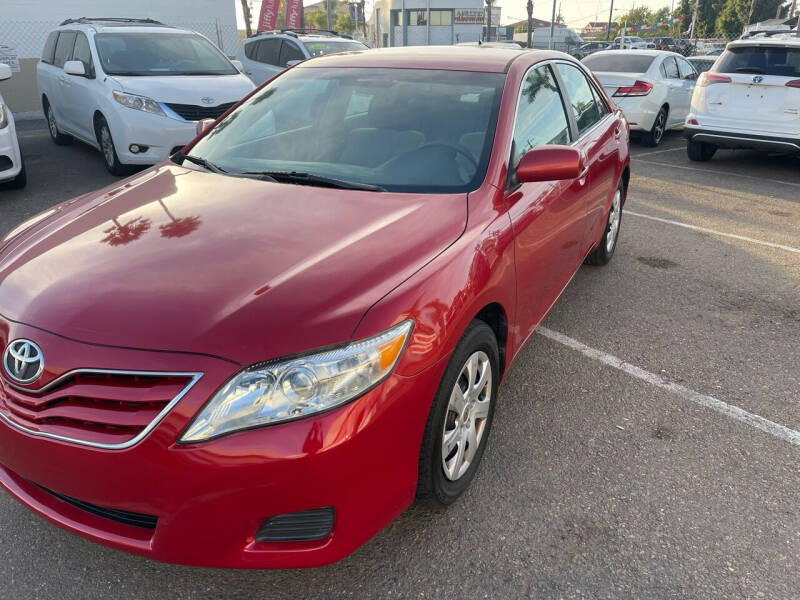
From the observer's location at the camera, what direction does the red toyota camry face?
facing the viewer and to the left of the viewer

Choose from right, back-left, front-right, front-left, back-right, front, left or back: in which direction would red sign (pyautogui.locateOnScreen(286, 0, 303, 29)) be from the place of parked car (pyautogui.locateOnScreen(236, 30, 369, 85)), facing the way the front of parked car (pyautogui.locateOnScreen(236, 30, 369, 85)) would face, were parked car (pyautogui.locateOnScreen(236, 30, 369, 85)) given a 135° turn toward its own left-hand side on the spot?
front

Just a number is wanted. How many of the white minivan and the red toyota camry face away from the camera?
0

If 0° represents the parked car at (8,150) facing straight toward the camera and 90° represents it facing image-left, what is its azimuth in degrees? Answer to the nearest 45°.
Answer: approximately 315°

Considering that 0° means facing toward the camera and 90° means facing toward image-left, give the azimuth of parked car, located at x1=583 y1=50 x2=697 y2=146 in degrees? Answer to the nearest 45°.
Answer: approximately 225°

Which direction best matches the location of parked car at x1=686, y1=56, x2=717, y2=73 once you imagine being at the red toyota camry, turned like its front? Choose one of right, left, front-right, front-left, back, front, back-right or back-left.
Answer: back

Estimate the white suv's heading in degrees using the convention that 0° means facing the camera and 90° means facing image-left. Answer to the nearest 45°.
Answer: approximately 180°

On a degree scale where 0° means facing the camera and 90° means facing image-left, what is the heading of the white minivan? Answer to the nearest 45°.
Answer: approximately 315°

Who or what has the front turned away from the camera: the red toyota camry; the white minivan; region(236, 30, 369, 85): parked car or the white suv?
the white suv

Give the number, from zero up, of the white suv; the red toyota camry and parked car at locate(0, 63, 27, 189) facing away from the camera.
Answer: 1

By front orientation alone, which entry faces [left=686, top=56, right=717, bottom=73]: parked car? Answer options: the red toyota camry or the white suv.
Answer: the white suv

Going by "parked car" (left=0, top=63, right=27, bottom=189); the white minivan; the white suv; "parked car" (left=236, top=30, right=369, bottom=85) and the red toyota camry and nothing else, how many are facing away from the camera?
1

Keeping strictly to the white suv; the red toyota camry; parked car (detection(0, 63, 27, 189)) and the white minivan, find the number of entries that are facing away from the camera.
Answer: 1

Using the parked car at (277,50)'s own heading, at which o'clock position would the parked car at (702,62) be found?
the parked car at (702,62) is roughly at 10 o'clock from the parked car at (277,50).

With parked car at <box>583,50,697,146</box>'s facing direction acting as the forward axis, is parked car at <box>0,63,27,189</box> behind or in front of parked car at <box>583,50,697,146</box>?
behind
